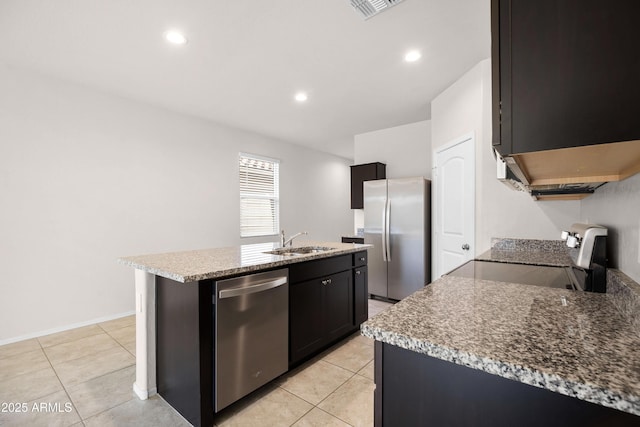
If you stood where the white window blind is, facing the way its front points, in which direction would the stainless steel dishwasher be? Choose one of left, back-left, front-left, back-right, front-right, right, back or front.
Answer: front-right

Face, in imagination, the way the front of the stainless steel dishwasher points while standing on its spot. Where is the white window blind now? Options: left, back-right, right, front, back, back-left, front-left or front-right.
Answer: back-left

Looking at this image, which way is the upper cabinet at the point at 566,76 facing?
to the viewer's left

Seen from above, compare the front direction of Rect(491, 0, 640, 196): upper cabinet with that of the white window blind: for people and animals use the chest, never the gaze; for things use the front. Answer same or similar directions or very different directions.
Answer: very different directions

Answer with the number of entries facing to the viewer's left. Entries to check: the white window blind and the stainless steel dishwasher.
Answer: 0

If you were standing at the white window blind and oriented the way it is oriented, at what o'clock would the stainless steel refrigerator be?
The stainless steel refrigerator is roughly at 12 o'clock from the white window blind.

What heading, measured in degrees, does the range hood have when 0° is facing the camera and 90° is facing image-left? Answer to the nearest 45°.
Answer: approximately 90°

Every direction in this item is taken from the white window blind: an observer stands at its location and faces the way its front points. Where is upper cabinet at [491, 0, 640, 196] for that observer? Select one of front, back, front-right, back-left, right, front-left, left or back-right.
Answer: front-right

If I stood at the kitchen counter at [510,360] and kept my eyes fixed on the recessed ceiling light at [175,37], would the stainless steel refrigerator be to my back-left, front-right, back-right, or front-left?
front-right

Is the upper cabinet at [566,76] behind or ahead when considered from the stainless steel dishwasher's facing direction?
ahead
